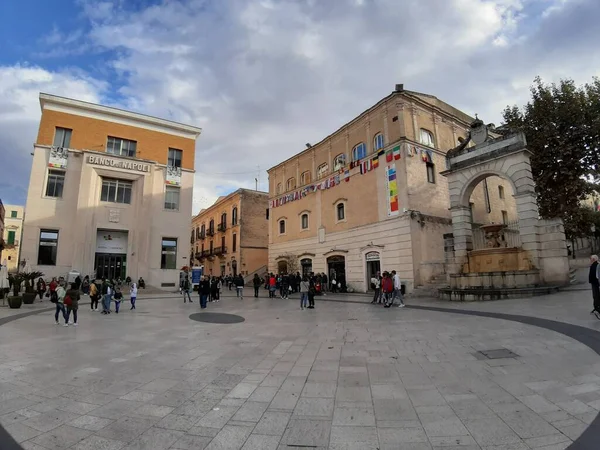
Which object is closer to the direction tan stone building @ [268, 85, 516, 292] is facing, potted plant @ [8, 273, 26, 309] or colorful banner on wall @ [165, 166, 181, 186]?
the potted plant

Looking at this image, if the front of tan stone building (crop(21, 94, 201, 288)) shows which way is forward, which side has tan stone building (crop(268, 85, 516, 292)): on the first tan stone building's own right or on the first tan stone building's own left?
on the first tan stone building's own left

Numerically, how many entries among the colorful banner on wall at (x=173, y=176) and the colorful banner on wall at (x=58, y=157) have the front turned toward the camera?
2

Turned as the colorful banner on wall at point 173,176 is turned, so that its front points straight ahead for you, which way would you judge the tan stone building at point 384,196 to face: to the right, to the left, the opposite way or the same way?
to the right

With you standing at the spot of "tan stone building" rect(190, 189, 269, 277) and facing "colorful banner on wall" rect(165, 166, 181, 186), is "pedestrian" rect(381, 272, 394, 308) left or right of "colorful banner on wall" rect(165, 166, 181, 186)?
left

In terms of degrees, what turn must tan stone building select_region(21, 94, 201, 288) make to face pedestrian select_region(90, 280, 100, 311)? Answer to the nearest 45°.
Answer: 0° — it already faces them

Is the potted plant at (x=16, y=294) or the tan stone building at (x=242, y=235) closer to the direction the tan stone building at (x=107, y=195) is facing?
the potted plant

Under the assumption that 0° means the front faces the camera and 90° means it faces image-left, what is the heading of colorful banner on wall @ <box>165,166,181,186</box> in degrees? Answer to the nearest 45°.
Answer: approximately 0°

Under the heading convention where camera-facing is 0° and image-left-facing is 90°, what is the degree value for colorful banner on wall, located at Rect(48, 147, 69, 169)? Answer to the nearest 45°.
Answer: approximately 0°

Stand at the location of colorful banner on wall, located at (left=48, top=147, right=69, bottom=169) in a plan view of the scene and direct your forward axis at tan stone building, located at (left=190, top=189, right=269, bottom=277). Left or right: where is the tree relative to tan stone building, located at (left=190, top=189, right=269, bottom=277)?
right

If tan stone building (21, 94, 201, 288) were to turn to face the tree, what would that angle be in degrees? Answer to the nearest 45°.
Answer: approximately 45° to its left

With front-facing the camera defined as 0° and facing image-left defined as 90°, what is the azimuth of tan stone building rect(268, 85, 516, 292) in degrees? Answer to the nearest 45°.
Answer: approximately 45°
